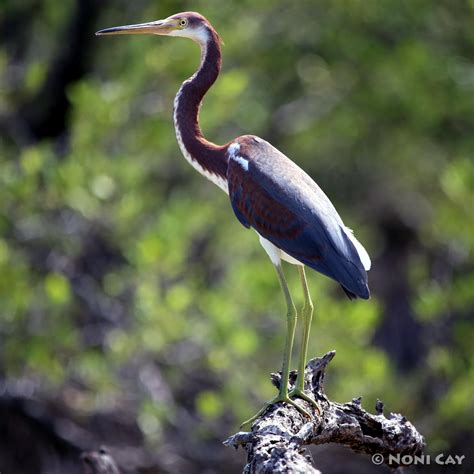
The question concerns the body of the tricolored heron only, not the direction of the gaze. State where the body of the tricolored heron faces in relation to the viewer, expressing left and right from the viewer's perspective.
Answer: facing to the left of the viewer
